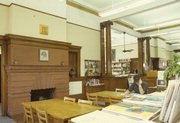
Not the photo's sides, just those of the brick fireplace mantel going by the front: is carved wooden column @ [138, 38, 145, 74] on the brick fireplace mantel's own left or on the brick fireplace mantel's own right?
on the brick fireplace mantel's own left

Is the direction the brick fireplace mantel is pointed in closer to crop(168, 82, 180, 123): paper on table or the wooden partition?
the paper on table

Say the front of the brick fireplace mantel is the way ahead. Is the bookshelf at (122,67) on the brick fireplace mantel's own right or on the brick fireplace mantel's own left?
on the brick fireplace mantel's own left

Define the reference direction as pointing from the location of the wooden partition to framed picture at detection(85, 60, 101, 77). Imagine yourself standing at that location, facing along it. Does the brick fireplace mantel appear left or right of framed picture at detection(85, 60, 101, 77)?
left

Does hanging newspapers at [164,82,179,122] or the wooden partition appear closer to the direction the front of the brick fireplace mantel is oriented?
the hanging newspapers

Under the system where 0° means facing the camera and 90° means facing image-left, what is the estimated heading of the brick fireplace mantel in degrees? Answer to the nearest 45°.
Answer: approximately 315°
